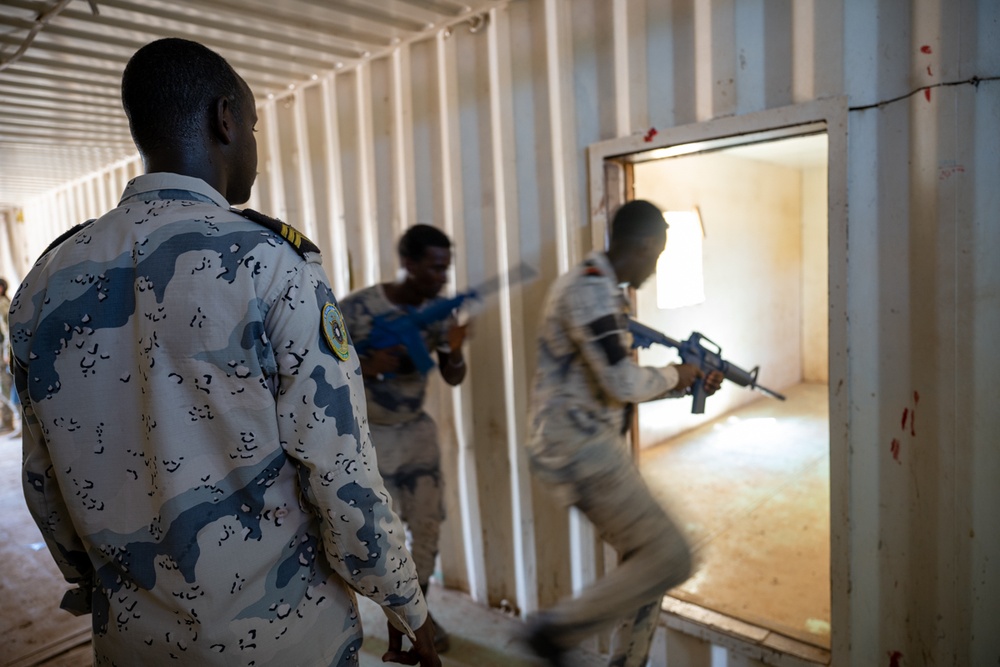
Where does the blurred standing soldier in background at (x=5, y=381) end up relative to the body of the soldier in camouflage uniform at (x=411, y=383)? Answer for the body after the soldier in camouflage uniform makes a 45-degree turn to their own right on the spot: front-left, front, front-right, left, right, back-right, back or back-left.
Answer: back-right

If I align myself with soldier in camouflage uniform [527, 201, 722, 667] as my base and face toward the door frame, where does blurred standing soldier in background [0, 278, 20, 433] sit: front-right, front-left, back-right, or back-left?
back-left

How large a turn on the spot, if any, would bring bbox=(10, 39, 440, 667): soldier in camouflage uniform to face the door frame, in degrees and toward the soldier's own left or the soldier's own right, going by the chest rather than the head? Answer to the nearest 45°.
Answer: approximately 45° to the soldier's own right

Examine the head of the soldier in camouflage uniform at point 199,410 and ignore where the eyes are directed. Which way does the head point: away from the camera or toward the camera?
away from the camera

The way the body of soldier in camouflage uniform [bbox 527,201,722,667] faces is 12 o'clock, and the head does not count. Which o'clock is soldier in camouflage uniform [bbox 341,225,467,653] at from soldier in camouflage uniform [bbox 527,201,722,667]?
soldier in camouflage uniform [bbox 341,225,467,653] is roughly at 7 o'clock from soldier in camouflage uniform [bbox 527,201,722,667].

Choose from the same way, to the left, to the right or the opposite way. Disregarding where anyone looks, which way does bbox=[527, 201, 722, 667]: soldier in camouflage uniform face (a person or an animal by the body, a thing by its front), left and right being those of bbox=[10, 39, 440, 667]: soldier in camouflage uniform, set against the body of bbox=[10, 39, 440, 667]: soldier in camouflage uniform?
to the right

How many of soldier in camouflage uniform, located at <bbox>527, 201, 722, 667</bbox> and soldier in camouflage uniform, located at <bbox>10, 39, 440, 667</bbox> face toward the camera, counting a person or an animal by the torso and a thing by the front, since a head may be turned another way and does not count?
0

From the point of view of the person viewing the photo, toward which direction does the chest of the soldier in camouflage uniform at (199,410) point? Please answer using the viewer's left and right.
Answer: facing away from the viewer and to the right of the viewer

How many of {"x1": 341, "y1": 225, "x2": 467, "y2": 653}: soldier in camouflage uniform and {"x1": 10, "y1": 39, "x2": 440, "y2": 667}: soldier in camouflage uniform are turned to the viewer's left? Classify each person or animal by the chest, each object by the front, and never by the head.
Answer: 0

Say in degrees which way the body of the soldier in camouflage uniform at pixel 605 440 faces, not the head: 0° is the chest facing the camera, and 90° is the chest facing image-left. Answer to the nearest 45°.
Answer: approximately 270°

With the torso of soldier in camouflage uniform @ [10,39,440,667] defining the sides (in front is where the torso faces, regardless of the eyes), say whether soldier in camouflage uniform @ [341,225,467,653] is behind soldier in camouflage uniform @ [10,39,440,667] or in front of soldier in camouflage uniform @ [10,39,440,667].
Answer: in front

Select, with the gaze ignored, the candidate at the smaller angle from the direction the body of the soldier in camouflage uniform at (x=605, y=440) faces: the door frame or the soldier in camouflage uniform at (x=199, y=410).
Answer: the door frame

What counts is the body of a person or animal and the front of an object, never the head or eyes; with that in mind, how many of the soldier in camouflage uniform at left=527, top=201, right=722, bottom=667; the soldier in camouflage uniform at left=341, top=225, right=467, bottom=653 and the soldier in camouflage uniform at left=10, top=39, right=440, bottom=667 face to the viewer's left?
0

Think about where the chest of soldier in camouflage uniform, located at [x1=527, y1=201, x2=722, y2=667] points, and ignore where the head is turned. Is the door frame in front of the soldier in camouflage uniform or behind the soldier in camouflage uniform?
in front

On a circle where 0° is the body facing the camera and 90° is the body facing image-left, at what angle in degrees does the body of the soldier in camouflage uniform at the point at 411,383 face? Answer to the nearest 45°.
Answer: approximately 315°

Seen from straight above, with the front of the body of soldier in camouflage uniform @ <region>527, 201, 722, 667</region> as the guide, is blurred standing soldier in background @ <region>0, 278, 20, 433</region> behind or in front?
behind

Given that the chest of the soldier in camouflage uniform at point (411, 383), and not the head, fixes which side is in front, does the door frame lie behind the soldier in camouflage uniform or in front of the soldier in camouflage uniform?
in front

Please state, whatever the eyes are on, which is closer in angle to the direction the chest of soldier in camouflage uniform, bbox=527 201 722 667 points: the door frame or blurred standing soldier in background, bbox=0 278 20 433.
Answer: the door frame
